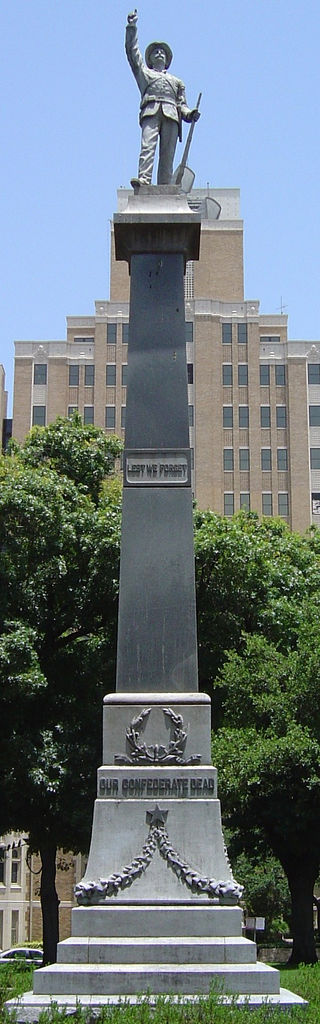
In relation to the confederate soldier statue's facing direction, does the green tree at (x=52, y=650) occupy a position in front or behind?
behind

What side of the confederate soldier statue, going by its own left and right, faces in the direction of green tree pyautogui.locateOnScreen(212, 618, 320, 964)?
back

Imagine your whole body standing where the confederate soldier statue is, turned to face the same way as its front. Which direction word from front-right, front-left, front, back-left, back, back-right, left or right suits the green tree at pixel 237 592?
back

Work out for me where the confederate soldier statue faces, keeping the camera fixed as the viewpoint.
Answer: facing the viewer
